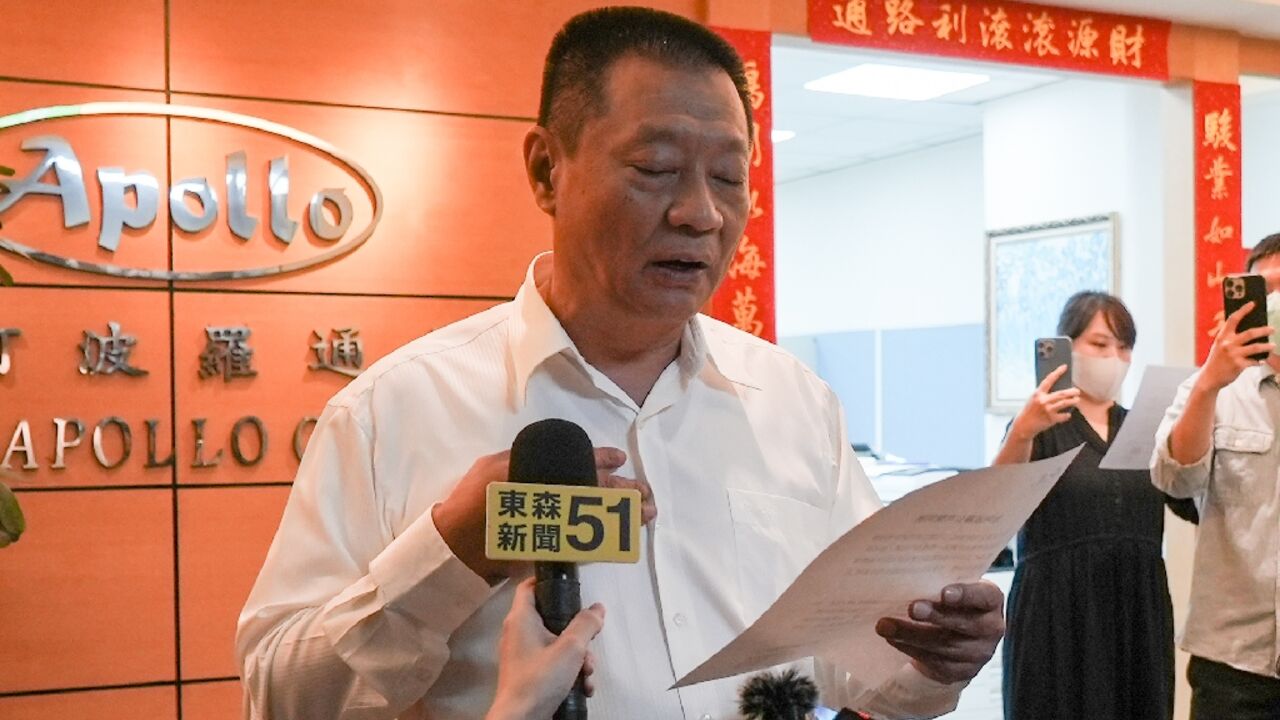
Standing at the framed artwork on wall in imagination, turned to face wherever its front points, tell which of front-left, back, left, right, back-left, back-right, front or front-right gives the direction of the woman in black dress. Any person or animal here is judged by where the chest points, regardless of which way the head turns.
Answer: front-left

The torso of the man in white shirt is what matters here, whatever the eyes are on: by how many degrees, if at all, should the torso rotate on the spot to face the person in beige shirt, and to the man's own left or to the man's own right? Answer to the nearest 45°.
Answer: approximately 90° to the man's own left

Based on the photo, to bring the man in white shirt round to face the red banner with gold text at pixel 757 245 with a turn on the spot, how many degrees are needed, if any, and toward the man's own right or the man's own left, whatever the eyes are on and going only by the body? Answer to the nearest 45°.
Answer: approximately 135° to the man's own left

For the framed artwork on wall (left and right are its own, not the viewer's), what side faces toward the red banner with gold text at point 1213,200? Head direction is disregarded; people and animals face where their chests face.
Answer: left

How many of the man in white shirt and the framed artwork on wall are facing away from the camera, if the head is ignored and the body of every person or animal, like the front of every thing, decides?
0

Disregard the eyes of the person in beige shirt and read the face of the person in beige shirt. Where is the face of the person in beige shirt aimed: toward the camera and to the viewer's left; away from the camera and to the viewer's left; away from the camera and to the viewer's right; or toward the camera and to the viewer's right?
toward the camera and to the viewer's left

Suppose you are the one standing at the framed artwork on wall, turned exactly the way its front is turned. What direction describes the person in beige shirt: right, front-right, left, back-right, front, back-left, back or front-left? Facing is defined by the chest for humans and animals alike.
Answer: front-left

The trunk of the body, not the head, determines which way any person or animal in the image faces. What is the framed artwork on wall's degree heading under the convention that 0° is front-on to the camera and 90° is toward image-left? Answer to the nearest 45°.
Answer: approximately 45°

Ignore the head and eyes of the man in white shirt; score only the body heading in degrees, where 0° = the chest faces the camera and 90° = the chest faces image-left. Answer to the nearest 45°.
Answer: approximately 315°
